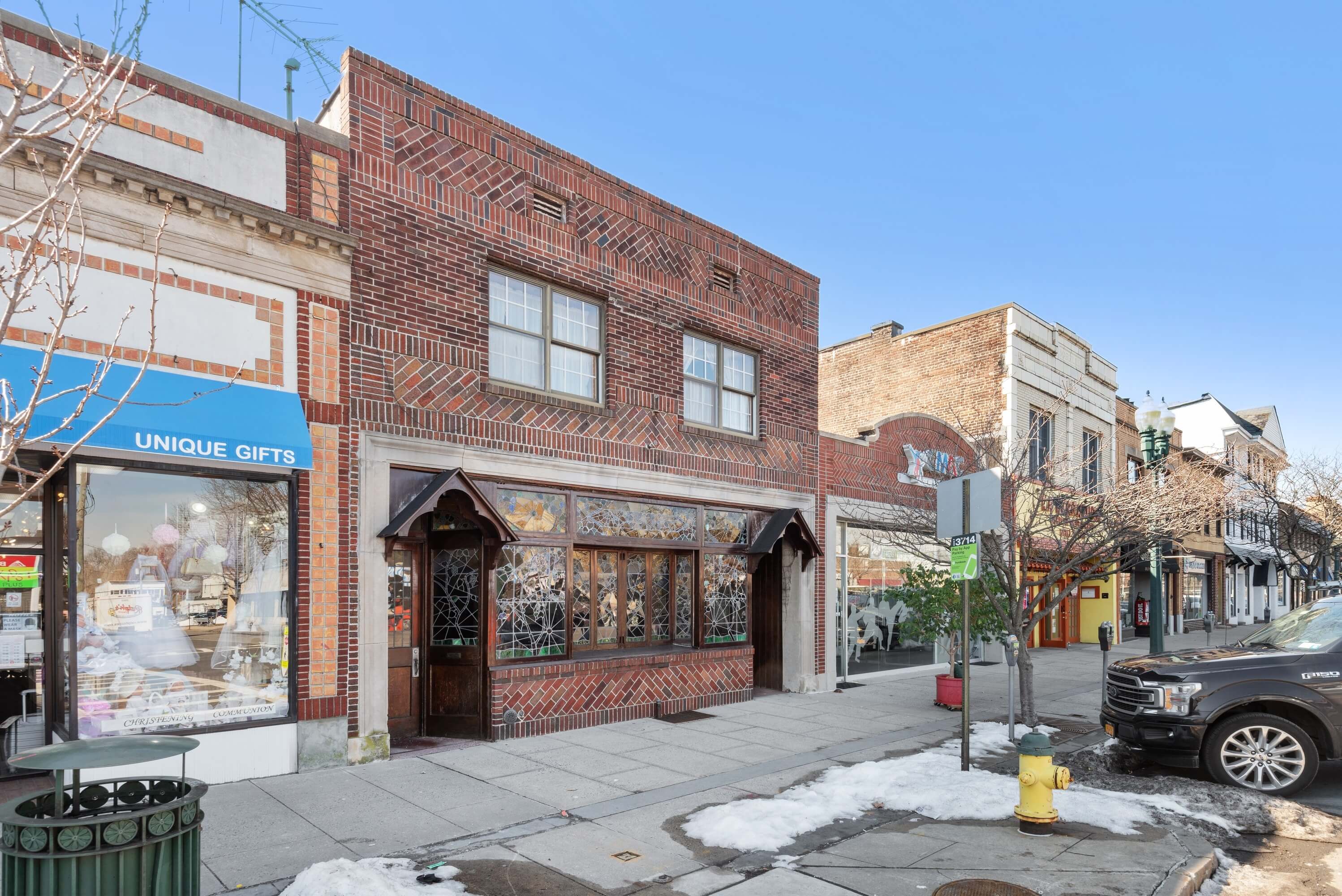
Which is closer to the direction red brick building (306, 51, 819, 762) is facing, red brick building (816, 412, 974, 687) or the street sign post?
the street sign post

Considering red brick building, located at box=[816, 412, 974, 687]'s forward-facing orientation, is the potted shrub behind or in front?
in front

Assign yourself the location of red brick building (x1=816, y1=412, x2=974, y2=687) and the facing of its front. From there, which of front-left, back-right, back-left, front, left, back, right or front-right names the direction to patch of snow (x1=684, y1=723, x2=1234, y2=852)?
front-right

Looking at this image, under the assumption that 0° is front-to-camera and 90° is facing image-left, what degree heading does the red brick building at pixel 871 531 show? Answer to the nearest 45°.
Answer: approximately 315°

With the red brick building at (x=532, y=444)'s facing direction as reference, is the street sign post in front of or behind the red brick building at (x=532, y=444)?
in front

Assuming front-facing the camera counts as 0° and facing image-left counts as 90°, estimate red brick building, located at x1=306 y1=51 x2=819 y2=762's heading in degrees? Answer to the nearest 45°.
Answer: approximately 315°

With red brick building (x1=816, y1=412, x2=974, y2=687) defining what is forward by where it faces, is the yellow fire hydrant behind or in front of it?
in front
